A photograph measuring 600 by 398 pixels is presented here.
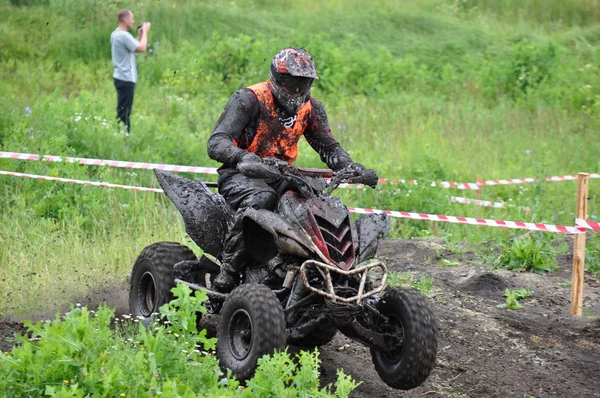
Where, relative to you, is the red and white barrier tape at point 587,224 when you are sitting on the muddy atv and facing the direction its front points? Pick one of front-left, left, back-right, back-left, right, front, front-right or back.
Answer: left

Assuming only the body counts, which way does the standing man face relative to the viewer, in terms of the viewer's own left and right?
facing to the right of the viewer

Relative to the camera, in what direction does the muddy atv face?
facing the viewer and to the right of the viewer

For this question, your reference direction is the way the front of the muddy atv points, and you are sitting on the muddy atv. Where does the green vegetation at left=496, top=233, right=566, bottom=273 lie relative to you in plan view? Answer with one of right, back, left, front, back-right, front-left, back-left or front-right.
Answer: left

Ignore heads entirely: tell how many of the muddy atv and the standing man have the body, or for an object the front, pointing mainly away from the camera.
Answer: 0

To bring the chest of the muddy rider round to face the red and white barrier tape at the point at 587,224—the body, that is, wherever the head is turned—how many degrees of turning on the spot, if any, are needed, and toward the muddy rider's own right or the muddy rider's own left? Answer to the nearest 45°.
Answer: approximately 45° to the muddy rider's own left

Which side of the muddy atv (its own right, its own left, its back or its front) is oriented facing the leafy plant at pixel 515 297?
left

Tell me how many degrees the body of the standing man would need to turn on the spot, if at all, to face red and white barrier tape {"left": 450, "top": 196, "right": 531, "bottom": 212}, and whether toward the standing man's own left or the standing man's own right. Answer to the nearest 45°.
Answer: approximately 45° to the standing man's own right

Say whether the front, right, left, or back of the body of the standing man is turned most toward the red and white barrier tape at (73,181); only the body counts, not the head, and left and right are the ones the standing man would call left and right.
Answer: right

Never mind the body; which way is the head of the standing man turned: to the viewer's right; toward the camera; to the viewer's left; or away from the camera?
to the viewer's right

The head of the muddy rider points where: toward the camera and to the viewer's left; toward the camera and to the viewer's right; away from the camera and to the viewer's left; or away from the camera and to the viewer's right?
toward the camera and to the viewer's right

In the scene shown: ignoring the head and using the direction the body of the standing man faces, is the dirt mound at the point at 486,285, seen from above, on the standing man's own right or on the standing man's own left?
on the standing man's own right
